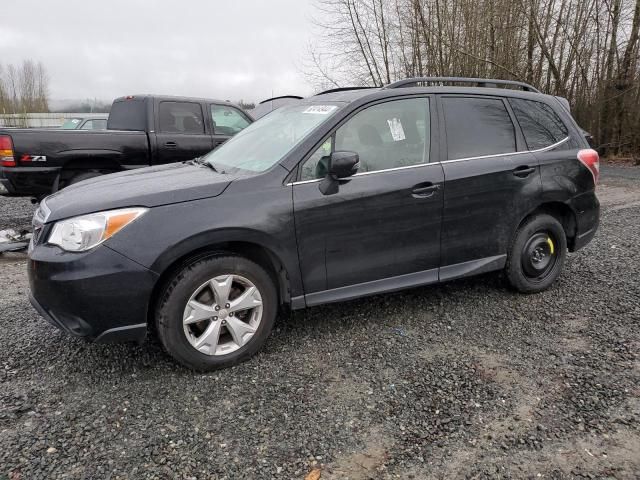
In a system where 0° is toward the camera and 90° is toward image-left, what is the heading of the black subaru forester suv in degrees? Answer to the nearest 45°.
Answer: approximately 45°

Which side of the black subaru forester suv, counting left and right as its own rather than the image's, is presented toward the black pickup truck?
right
